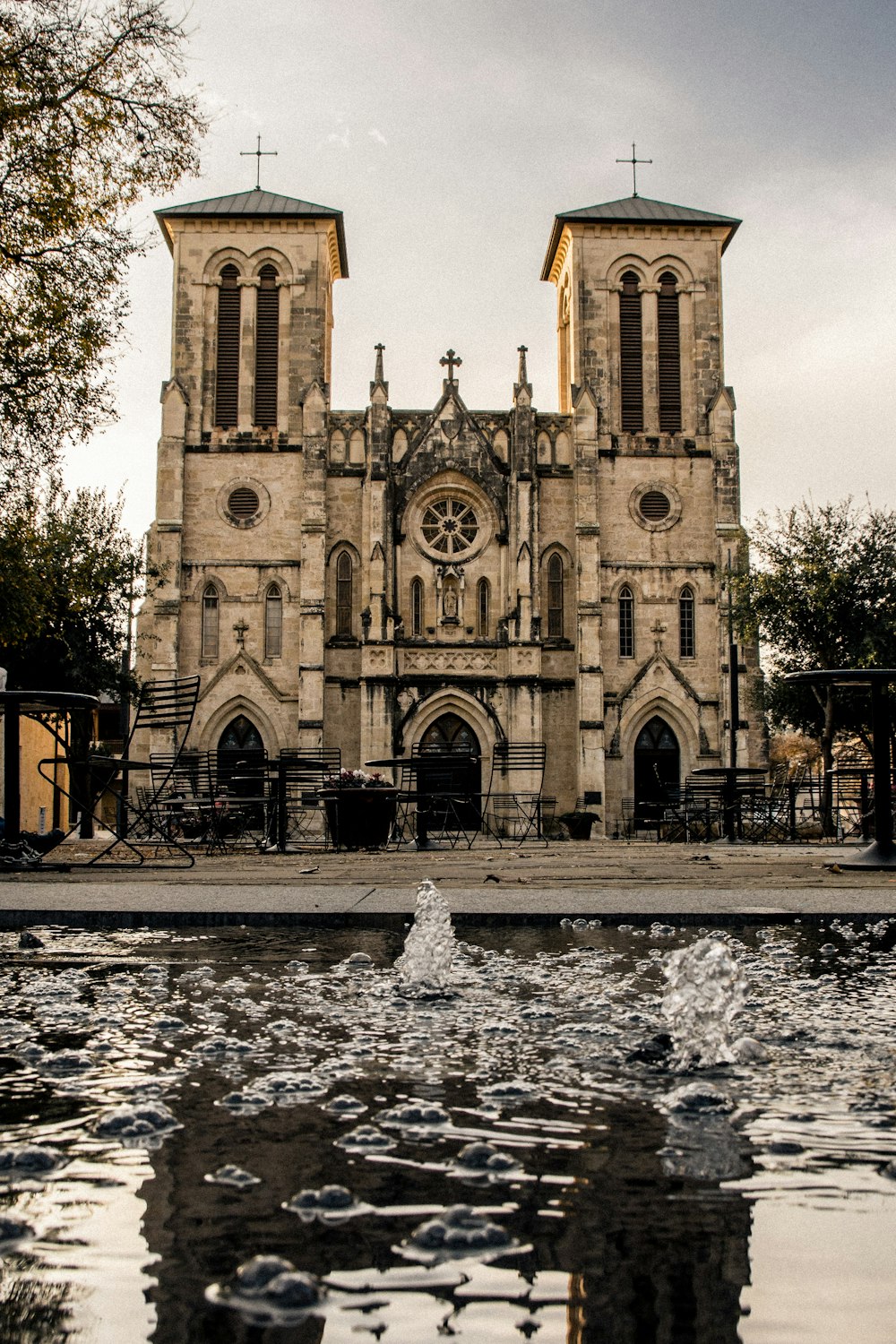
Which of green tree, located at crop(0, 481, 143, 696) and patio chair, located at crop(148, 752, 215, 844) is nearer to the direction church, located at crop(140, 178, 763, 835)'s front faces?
the patio chair

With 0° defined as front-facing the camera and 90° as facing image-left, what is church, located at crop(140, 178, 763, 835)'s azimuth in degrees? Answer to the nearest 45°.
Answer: approximately 0°

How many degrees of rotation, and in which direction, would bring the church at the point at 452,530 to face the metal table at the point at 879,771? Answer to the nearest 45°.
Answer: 0° — it already faces it

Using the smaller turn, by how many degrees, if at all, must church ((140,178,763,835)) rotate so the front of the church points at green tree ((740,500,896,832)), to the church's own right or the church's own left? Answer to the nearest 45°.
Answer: approximately 45° to the church's own left

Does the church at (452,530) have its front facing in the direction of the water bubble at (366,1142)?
yes
